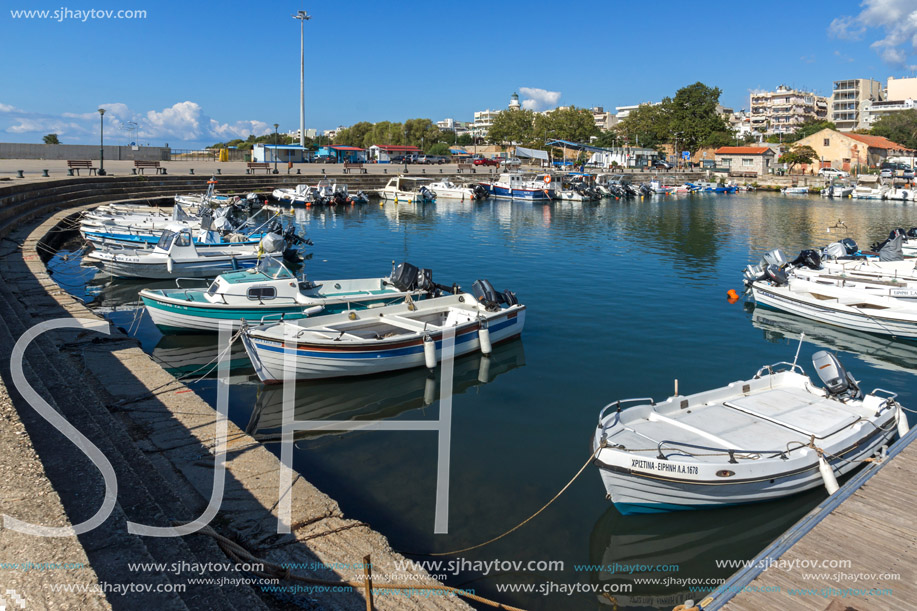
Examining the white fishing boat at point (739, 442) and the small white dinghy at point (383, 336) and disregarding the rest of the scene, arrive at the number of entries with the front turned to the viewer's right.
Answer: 0

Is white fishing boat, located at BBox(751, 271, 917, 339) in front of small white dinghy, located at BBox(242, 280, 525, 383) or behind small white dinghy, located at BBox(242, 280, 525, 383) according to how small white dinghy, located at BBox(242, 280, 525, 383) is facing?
behind

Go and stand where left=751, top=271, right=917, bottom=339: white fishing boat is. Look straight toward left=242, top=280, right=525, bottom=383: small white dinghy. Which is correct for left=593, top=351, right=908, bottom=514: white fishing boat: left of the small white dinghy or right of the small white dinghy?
left

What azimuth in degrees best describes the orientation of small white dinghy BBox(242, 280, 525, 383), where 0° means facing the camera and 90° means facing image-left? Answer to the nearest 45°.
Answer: approximately 45°

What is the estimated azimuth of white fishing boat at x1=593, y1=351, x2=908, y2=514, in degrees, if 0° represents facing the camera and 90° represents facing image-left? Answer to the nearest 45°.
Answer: approximately 45°

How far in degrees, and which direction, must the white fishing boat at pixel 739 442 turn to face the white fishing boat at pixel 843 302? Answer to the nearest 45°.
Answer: approximately 135° to its right

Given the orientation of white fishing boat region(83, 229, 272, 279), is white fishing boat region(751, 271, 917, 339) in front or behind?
behind

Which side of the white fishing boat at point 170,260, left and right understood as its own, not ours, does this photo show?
left

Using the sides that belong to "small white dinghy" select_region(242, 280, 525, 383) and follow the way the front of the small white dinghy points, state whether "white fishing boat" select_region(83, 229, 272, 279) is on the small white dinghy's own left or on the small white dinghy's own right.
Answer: on the small white dinghy's own right
